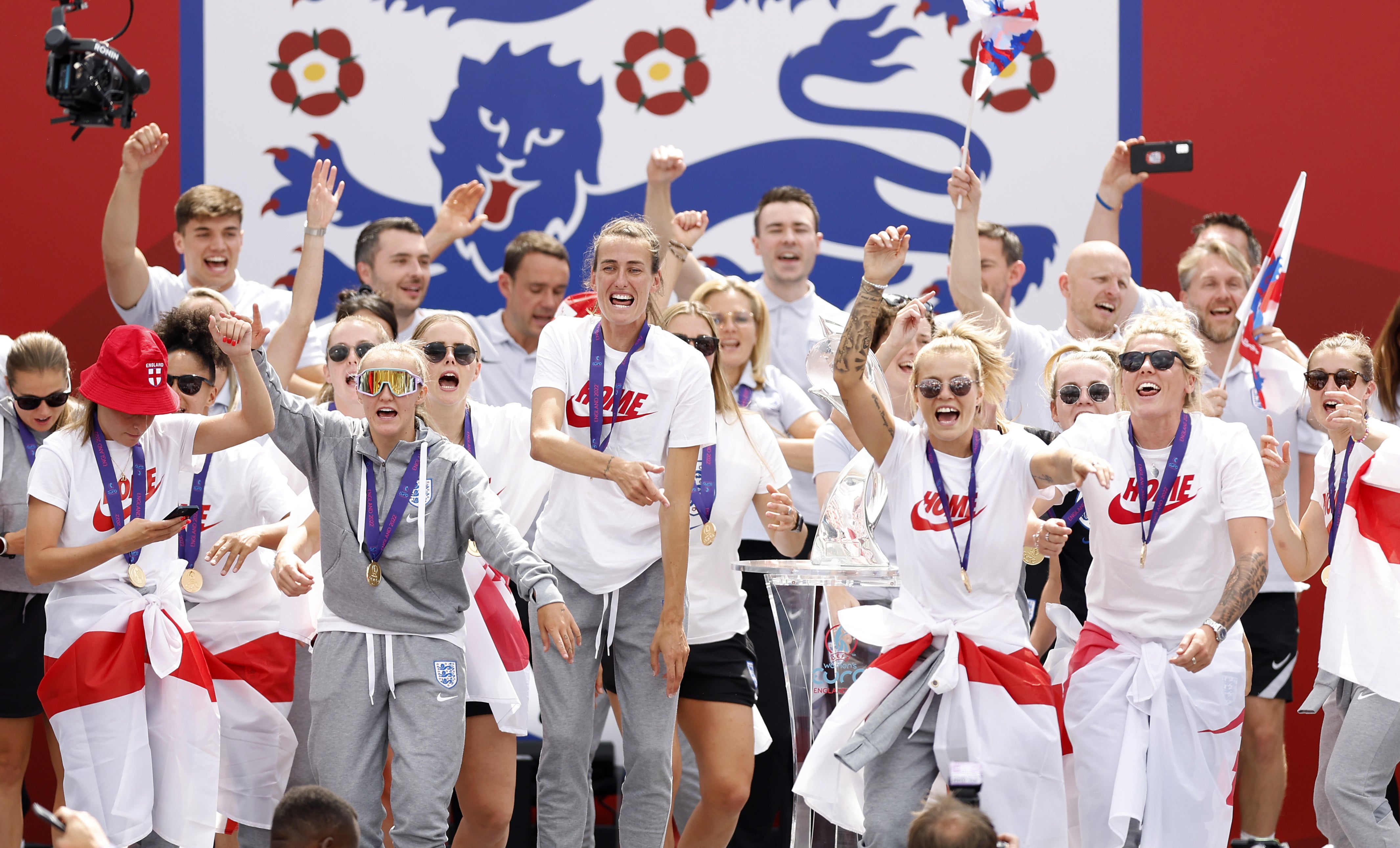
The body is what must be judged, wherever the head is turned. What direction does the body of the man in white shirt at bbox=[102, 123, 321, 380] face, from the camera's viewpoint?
toward the camera

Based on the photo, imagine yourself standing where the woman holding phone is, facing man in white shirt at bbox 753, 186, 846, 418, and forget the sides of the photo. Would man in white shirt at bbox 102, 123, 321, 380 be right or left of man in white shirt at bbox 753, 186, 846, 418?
left

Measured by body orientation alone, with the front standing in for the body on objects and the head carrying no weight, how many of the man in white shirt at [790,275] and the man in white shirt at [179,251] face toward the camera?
2

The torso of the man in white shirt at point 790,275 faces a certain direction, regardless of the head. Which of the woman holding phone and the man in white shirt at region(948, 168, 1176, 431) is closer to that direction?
the woman holding phone

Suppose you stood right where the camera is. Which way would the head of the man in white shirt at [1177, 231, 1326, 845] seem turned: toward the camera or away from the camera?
toward the camera

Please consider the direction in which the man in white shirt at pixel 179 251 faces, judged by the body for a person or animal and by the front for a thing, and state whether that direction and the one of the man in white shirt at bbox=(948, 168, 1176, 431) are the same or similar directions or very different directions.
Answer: same or similar directions

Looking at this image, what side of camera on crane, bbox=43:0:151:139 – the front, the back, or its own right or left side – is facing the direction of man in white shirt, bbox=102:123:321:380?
front

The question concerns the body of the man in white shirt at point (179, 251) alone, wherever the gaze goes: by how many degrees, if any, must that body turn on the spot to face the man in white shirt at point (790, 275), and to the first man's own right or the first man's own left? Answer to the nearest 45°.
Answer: approximately 90° to the first man's own left
